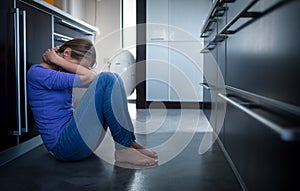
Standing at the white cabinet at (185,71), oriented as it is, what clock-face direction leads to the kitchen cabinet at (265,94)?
The kitchen cabinet is roughly at 12 o'clock from the white cabinet.

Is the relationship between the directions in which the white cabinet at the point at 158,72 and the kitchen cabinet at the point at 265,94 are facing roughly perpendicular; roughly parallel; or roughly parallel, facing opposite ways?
roughly perpendicular

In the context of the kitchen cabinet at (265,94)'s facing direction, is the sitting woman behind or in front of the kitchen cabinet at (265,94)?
in front

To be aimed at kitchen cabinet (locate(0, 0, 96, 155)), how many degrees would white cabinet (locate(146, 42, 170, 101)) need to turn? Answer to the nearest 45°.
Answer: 0° — it already faces it

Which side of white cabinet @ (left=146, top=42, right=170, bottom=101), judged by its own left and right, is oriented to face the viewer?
front

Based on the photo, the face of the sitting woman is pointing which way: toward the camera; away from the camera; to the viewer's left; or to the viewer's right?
to the viewer's right

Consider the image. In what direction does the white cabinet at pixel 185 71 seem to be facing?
toward the camera

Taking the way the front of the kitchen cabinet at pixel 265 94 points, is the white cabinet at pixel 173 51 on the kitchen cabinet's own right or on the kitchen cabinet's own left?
on the kitchen cabinet's own right

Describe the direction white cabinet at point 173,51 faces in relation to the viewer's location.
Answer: facing the viewer

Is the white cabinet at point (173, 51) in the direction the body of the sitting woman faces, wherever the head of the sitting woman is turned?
no

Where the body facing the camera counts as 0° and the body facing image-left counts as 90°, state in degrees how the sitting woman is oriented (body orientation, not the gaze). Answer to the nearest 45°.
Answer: approximately 270°

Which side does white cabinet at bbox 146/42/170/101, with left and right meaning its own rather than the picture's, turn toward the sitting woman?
front

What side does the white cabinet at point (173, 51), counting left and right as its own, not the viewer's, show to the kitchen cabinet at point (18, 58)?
front

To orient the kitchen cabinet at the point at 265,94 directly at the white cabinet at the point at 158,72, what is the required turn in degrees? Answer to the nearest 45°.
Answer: approximately 90° to its right

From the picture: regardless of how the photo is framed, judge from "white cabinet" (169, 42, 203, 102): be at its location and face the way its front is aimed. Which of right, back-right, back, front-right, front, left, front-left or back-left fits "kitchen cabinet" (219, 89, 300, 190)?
front

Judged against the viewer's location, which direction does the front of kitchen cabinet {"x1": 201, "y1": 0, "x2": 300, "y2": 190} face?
facing to the left of the viewer
